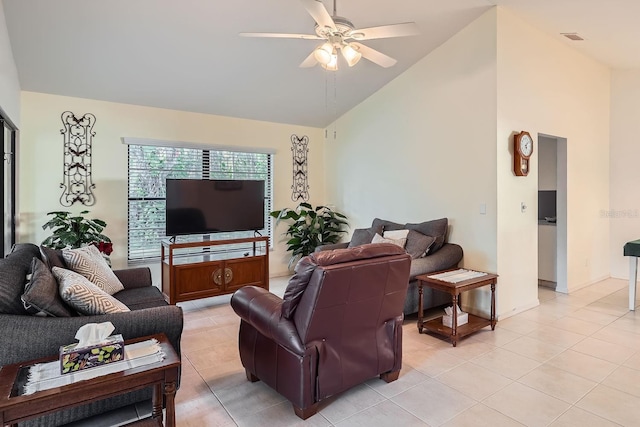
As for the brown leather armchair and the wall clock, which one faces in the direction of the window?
the brown leather armchair

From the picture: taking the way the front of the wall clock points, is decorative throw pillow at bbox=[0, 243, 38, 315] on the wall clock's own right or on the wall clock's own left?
on the wall clock's own right

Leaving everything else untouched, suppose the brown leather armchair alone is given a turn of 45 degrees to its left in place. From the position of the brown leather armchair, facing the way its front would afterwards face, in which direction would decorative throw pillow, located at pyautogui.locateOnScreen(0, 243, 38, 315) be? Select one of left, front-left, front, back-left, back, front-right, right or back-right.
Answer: front

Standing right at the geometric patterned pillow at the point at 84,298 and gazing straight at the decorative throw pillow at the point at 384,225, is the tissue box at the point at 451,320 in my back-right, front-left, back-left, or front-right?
front-right

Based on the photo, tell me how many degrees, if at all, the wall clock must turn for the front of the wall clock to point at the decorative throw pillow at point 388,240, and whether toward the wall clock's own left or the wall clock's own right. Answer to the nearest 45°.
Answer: approximately 135° to the wall clock's own right

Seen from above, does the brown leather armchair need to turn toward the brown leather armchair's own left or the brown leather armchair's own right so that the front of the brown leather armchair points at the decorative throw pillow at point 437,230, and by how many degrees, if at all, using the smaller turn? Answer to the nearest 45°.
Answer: approximately 90° to the brown leather armchair's own right

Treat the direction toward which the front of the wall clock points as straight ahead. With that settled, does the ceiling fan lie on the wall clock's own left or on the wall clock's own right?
on the wall clock's own right

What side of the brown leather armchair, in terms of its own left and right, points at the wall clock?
right

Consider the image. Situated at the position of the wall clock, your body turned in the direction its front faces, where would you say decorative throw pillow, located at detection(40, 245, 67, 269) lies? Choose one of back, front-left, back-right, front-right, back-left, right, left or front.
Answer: right

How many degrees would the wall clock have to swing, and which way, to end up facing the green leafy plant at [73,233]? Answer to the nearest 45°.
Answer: approximately 90° to its right

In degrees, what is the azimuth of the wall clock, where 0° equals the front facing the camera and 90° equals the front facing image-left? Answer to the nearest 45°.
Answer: approximately 315°

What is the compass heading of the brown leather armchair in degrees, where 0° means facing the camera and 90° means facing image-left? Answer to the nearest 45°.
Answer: approximately 135°

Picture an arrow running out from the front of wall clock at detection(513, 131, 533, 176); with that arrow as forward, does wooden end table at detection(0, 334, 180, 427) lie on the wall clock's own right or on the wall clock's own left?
on the wall clock's own right

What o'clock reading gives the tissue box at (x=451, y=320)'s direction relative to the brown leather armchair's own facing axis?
The tissue box is roughly at 3 o'clock from the brown leather armchair.
